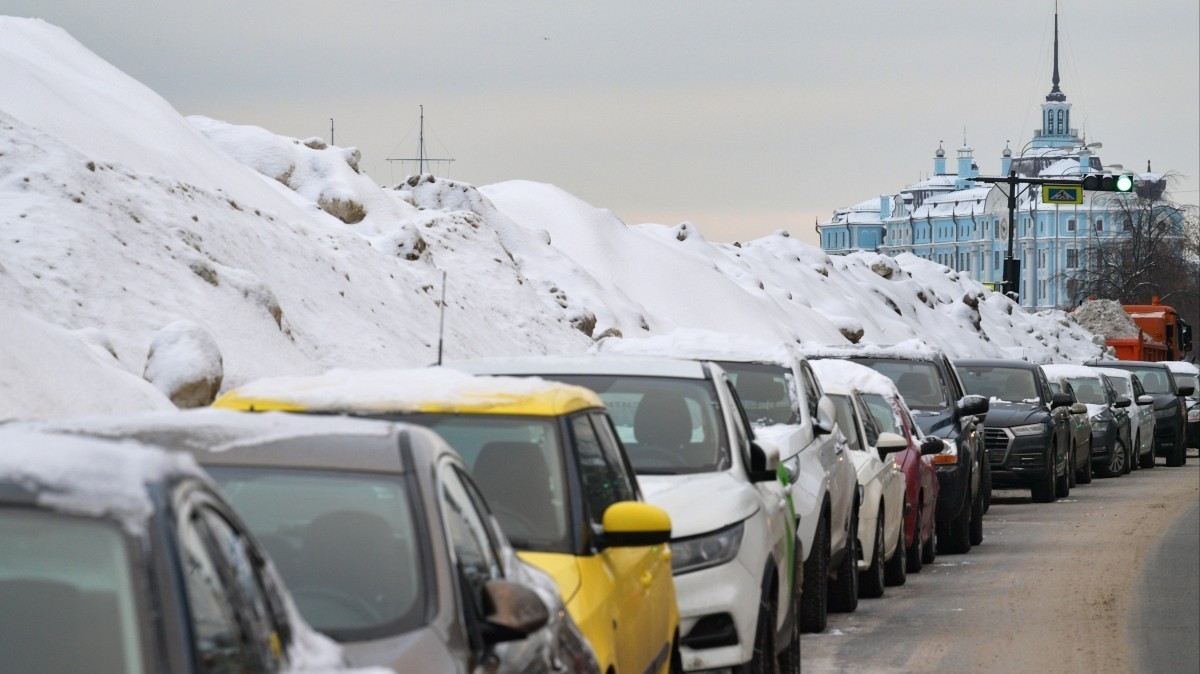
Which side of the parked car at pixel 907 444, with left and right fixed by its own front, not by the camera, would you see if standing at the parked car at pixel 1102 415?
back

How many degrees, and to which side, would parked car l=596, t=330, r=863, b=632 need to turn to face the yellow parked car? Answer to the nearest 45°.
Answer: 0° — it already faces it

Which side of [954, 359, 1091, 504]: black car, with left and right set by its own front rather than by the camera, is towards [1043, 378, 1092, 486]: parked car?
back

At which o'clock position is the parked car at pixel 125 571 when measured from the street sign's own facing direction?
The parked car is roughly at 12 o'clock from the street sign.
